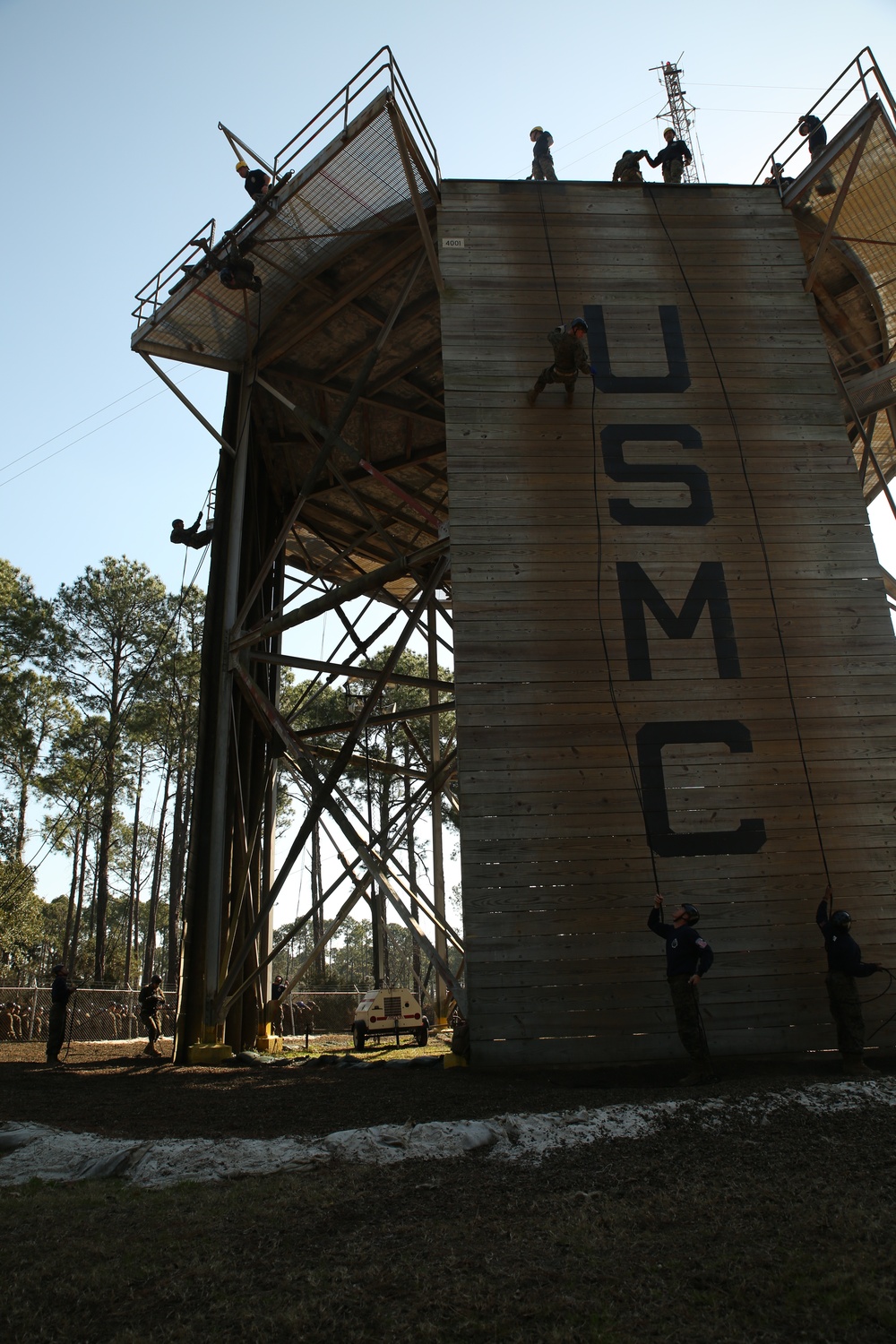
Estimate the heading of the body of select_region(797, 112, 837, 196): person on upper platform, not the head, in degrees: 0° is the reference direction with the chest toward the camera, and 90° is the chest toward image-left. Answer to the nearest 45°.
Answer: approximately 90°

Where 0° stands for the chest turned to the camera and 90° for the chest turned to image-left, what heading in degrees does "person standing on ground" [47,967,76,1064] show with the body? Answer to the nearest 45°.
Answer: approximately 270°

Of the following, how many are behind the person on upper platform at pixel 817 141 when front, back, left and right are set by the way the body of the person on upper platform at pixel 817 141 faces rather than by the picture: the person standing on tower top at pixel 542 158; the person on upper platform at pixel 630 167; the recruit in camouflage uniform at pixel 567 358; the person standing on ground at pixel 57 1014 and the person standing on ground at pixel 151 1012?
0

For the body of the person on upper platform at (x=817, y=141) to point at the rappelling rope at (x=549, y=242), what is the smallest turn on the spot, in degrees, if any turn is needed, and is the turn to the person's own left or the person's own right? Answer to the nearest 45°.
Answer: approximately 45° to the person's own left

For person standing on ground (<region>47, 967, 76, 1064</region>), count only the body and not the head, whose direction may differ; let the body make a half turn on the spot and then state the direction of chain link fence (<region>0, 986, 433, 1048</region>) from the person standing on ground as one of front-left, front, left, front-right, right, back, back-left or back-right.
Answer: right

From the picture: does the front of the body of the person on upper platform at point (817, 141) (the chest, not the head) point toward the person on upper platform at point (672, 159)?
yes

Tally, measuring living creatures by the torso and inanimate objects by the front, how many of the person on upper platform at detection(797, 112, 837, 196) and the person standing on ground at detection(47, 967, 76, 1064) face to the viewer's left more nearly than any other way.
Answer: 1

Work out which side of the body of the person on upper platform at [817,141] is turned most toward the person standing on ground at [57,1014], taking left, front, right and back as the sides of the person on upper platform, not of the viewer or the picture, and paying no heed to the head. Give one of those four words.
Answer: front

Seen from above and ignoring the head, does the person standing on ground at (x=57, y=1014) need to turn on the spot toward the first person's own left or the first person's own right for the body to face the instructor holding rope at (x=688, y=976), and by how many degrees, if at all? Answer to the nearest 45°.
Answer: approximately 45° to the first person's own right
